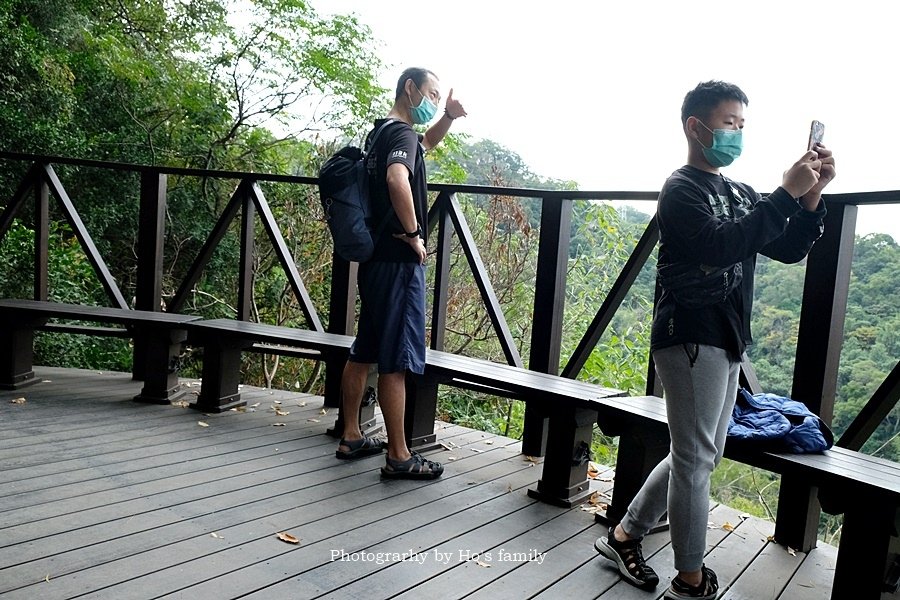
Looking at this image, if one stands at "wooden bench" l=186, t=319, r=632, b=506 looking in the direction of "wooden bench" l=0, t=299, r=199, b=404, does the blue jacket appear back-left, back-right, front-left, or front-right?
back-left

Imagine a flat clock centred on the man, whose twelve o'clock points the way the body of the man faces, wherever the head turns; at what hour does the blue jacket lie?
The blue jacket is roughly at 1 o'clock from the man.

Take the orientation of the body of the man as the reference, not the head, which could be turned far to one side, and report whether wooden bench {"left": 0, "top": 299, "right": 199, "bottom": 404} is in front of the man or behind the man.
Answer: behind

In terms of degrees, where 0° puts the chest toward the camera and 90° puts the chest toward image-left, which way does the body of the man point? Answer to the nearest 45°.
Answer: approximately 270°

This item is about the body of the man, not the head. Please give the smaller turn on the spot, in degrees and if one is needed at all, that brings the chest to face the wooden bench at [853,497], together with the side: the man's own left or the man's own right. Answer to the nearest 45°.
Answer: approximately 45° to the man's own right
